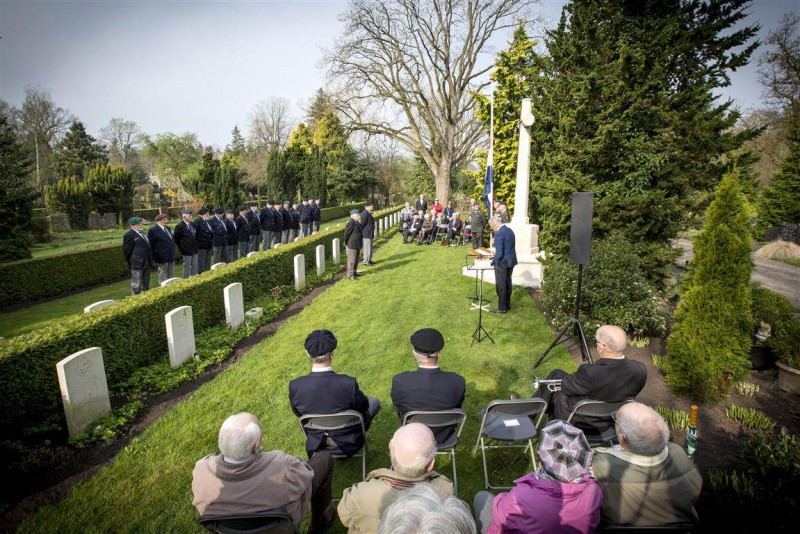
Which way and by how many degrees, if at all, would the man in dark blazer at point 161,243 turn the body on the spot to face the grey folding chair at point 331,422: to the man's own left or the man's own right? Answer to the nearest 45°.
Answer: approximately 45° to the man's own right

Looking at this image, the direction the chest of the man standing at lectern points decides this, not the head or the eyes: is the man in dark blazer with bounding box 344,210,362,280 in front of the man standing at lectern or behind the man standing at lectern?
in front

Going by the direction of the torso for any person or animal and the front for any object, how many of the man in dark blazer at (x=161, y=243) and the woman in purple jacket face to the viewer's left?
0

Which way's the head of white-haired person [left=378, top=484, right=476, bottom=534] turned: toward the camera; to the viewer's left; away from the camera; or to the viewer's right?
away from the camera

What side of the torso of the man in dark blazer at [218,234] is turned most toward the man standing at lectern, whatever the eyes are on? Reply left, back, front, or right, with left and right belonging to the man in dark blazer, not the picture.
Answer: front

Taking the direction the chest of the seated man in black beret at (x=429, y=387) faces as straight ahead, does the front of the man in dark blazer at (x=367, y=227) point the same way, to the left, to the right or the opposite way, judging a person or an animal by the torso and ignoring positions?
to the right

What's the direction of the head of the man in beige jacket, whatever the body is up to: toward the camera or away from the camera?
away from the camera

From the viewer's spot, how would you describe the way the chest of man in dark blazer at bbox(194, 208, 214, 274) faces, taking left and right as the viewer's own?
facing the viewer and to the right of the viewer

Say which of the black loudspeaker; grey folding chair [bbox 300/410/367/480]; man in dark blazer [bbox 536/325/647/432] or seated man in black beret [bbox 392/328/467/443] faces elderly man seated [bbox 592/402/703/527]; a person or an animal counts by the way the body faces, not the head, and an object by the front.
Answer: the black loudspeaker

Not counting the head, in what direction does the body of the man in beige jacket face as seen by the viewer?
away from the camera

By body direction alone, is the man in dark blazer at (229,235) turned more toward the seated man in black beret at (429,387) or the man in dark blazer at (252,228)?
the seated man in black beret

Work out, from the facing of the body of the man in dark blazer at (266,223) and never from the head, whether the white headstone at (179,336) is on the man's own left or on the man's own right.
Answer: on the man's own right

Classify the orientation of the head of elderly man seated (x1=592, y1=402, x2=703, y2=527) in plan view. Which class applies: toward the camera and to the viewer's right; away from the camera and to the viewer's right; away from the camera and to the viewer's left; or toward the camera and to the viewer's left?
away from the camera and to the viewer's left

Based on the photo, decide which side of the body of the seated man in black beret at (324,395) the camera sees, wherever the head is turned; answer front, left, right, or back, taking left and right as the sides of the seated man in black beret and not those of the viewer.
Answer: back
